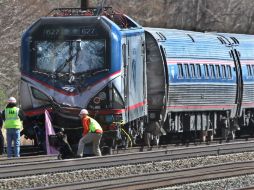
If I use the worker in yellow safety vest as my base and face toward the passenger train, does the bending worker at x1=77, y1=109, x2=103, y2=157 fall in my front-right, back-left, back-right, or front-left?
front-right

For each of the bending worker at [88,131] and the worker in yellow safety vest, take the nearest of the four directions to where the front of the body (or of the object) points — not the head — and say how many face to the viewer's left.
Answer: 1

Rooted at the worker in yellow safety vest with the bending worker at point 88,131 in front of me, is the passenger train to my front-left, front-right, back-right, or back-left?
front-left

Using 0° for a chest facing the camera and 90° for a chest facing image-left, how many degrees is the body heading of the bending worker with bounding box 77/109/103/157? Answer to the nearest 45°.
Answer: approximately 90°

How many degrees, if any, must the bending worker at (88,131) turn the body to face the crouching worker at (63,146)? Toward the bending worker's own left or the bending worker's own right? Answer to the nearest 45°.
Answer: approximately 45° to the bending worker's own right

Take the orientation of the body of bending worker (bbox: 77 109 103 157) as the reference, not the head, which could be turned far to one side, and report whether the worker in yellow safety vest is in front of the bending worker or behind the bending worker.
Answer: in front
